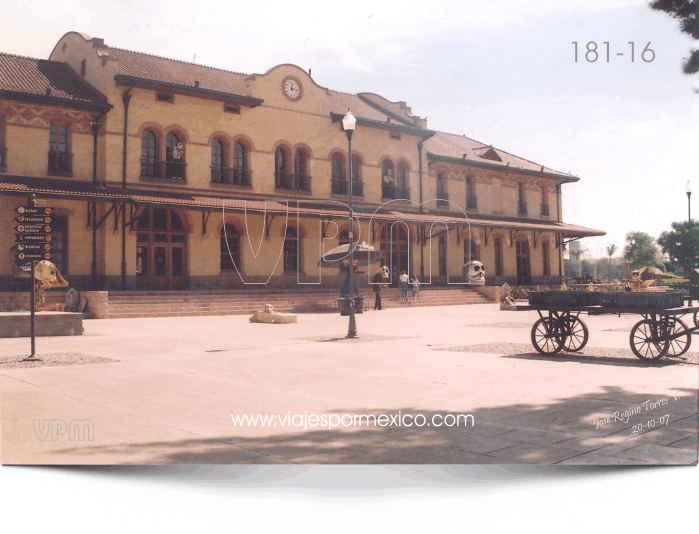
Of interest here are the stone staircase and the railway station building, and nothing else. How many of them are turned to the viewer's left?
0

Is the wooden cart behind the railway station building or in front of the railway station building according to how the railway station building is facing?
in front

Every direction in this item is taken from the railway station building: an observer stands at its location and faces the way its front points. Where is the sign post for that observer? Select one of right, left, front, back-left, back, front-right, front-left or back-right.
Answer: front-right

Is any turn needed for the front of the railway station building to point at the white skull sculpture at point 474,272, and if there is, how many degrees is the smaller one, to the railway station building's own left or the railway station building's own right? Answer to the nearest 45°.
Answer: approximately 90° to the railway station building's own left

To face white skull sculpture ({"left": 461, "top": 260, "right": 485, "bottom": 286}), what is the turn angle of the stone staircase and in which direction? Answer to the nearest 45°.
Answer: approximately 90° to its left

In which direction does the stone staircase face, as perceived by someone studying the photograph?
facing the viewer and to the right of the viewer

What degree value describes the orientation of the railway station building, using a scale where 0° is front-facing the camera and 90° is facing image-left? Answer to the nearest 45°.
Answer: approximately 315°
